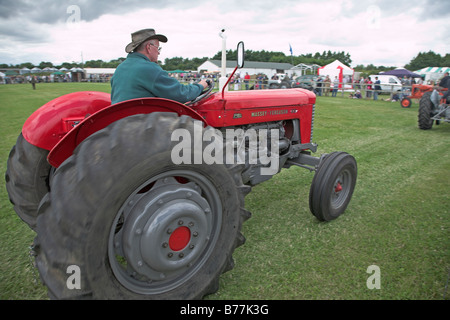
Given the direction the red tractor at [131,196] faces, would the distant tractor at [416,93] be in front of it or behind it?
in front

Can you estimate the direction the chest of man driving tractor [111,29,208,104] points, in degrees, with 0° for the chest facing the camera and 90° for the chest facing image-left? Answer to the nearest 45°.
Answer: approximately 225°

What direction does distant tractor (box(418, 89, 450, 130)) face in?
away from the camera

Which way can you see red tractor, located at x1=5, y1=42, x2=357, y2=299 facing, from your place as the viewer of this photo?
facing away from the viewer and to the right of the viewer

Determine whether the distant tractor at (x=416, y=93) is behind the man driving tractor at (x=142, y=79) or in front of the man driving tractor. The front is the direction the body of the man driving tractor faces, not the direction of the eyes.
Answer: in front
